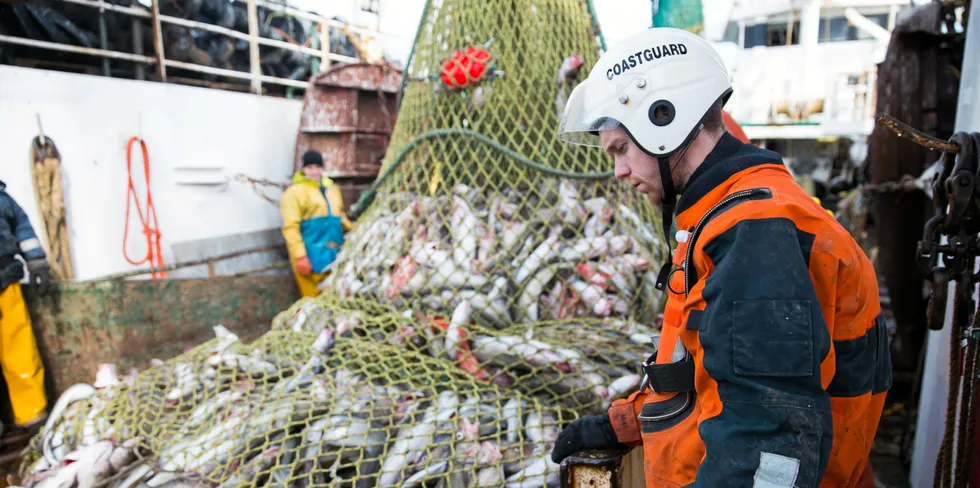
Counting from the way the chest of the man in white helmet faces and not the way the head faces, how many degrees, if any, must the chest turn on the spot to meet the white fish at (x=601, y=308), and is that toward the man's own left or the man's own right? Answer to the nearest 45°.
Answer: approximately 90° to the man's own right

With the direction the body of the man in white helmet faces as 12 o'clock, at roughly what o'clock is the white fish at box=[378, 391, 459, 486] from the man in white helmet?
The white fish is roughly at 1 o'clock from the man in white helmet.

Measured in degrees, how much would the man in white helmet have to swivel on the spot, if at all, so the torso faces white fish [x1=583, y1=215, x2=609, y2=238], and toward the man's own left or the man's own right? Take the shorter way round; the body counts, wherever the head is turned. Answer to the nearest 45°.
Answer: approximately 90° to the man's own right

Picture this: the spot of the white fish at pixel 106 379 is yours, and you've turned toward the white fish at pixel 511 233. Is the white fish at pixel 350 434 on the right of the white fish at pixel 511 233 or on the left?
right

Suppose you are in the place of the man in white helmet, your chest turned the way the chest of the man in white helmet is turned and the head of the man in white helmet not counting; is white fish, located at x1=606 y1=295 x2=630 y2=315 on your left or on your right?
on your right

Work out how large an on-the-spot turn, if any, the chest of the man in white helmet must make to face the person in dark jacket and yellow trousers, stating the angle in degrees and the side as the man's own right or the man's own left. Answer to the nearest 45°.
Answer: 0° — they already face them

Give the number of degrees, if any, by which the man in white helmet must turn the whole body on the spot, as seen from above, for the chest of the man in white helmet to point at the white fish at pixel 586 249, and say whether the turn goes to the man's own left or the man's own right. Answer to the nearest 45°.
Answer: approximately 90° to the man's own right

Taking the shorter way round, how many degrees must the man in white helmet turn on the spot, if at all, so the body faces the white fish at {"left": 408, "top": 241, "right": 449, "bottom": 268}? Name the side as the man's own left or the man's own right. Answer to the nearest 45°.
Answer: approximately 45° to the man's own right

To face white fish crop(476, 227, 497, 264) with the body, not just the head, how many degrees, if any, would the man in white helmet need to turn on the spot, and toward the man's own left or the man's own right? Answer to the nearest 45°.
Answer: approximately 45° to the man's own right

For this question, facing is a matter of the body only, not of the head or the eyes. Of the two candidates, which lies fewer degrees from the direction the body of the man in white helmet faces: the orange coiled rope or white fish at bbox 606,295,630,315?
the orange coiled rope

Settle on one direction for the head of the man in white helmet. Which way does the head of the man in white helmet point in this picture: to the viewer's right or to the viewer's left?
to the viewer's left

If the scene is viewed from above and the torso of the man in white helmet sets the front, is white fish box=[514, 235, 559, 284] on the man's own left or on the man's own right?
on the man's own right

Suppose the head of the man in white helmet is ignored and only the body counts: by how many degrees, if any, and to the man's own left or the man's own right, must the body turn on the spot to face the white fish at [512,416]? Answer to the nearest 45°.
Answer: approximately 45° to the man's own right

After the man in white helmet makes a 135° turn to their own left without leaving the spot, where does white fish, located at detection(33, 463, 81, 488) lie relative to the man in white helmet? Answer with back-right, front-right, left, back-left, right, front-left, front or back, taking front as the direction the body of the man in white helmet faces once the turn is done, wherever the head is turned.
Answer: back-right

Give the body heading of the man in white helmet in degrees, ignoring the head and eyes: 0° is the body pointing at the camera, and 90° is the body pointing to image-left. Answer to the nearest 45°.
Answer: approximately 90°
